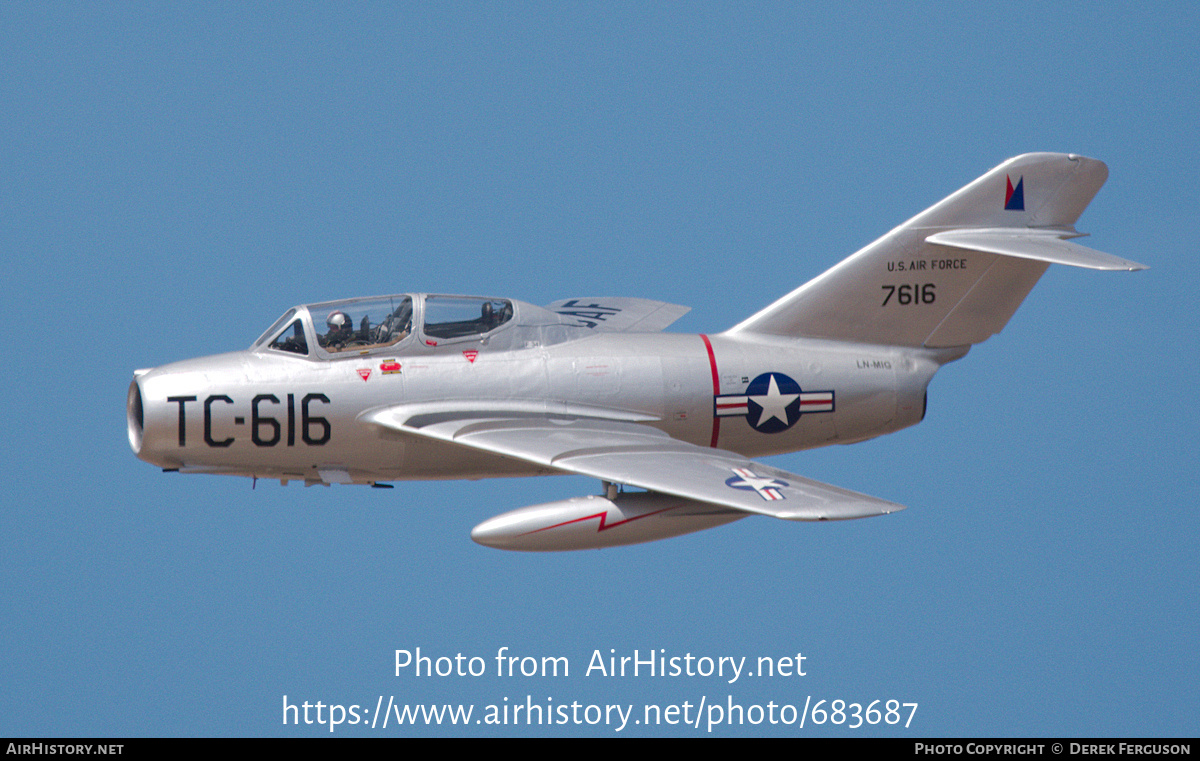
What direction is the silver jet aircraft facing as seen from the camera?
to the viewer's left
